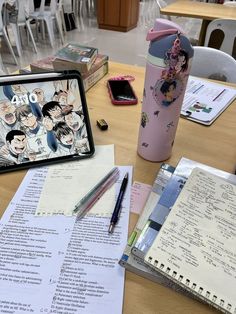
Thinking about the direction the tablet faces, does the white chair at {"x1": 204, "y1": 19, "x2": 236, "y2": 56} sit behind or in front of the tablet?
behind

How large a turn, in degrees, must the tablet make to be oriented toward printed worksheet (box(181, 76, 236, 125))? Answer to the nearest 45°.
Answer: approximately 90° to its left

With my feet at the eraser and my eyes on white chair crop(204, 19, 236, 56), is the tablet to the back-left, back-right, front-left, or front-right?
back-left

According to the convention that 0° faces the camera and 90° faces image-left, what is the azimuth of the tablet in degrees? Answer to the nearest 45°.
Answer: approximately 0°

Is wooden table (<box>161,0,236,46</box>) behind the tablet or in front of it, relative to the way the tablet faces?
behind
